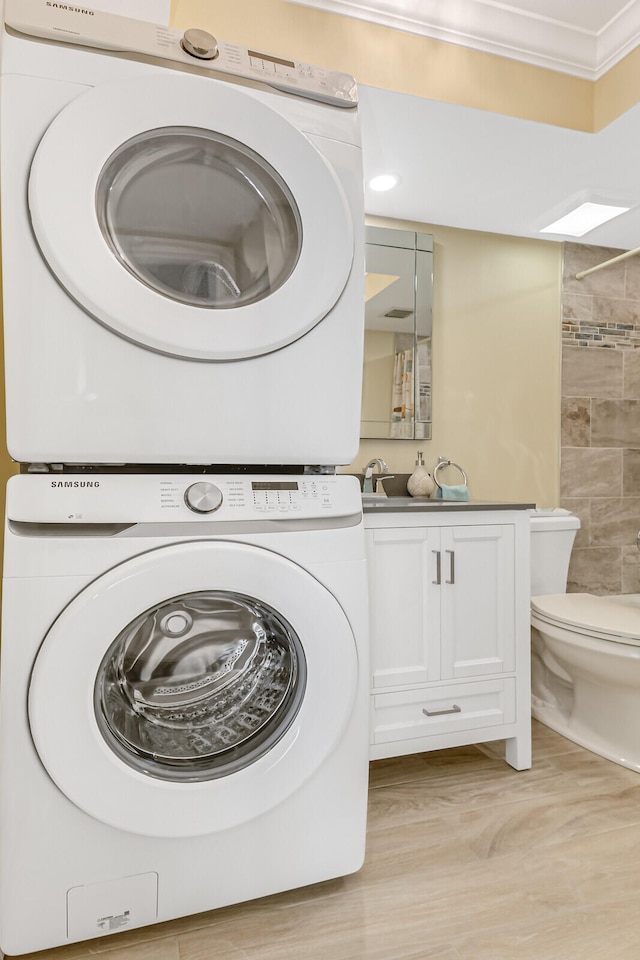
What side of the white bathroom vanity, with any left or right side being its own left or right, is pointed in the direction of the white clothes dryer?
right

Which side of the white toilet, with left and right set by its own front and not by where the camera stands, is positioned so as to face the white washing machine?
right

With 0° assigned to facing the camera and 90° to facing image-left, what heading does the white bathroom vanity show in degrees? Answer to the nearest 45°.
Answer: approximately 315°

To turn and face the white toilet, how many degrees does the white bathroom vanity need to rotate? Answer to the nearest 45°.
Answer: approximately 90° to its left

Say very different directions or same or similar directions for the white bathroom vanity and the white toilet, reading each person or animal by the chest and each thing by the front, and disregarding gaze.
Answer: same or similar directions

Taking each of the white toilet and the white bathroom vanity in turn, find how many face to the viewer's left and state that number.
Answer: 0

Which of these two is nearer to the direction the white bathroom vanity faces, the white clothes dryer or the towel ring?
the white clothes dryer

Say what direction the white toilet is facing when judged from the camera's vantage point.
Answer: facing the viewer and to the right of the viewer
